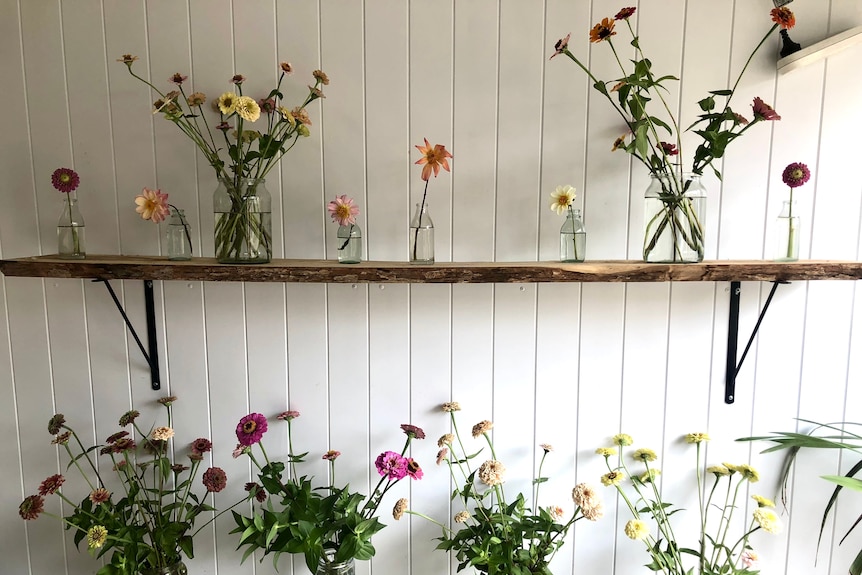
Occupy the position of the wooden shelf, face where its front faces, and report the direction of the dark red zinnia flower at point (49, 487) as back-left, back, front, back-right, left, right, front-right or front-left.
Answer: right

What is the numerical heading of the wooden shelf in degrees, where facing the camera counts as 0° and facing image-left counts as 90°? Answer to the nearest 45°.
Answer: approximately 0°
